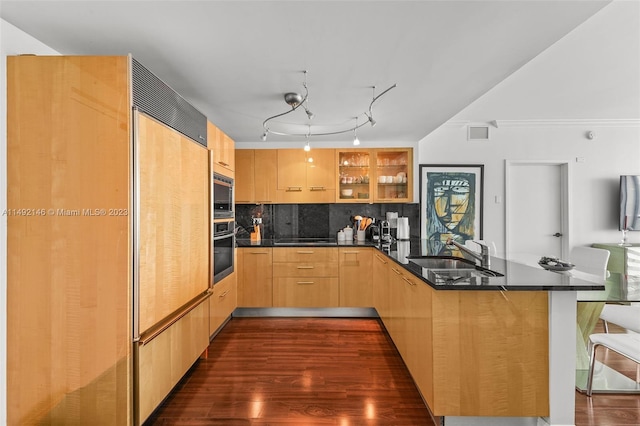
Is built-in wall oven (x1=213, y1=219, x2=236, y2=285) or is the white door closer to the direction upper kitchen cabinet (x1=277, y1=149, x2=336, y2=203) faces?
the built-in wall oven

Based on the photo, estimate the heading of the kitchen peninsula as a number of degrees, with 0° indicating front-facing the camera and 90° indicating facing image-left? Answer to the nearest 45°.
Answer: approximately 90°

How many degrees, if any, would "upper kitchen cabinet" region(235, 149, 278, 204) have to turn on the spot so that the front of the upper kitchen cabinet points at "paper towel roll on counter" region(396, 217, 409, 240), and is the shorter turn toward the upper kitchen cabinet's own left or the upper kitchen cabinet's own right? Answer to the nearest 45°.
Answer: approximately 90° to the upper kitchen cabinet's own left

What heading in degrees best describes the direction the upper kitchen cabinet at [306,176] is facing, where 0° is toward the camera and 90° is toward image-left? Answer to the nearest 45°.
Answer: approximately 0°
